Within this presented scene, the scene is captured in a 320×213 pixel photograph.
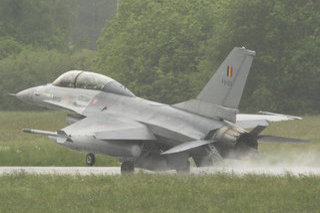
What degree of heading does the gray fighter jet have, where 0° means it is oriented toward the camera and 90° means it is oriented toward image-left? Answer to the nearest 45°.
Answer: approximately 135°
